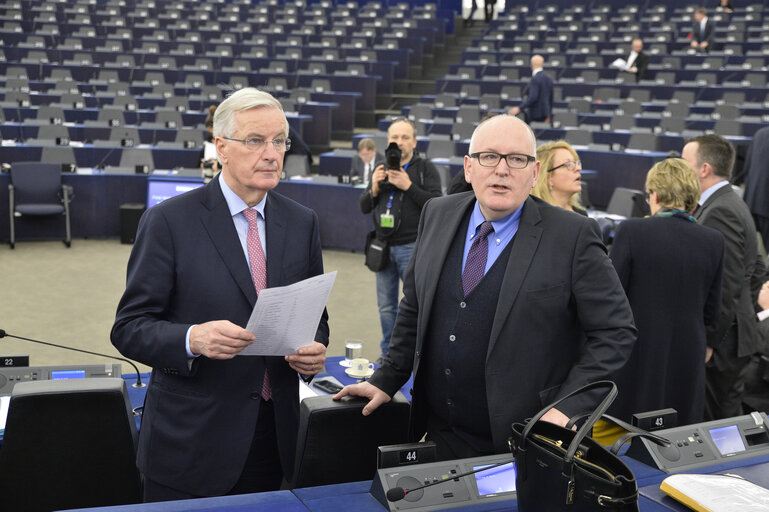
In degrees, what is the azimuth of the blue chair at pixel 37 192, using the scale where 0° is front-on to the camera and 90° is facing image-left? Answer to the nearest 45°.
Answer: approximately 0°

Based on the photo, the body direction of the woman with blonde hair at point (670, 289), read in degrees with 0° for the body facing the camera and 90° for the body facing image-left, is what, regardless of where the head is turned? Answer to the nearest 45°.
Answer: approximately 180°

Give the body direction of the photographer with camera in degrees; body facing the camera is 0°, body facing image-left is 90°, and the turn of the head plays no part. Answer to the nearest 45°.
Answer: approximately 0°

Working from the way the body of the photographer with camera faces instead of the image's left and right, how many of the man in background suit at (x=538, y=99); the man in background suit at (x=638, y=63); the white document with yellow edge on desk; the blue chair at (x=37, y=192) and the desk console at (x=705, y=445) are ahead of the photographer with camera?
2

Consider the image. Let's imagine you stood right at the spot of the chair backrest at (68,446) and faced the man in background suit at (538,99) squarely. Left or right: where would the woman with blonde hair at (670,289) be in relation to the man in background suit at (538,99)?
right

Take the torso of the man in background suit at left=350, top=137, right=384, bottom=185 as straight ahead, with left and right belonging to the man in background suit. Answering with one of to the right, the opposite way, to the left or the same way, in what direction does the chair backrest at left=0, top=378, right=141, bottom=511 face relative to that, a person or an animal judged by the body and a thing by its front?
the opposite way

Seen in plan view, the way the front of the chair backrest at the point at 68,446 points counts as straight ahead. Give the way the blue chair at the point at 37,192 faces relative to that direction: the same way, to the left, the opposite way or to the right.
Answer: the opposite way

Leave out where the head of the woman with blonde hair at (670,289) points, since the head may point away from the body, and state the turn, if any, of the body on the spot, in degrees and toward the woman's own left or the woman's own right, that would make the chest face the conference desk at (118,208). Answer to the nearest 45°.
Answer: approximately 45° to the woman's own left

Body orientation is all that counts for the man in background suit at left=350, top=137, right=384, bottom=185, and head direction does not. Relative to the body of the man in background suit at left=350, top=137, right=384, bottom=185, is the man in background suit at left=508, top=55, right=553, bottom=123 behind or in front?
behind

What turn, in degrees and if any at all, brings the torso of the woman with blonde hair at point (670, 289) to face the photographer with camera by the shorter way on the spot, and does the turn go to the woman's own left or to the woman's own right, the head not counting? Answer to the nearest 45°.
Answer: approximately 45° to the woman's own left
